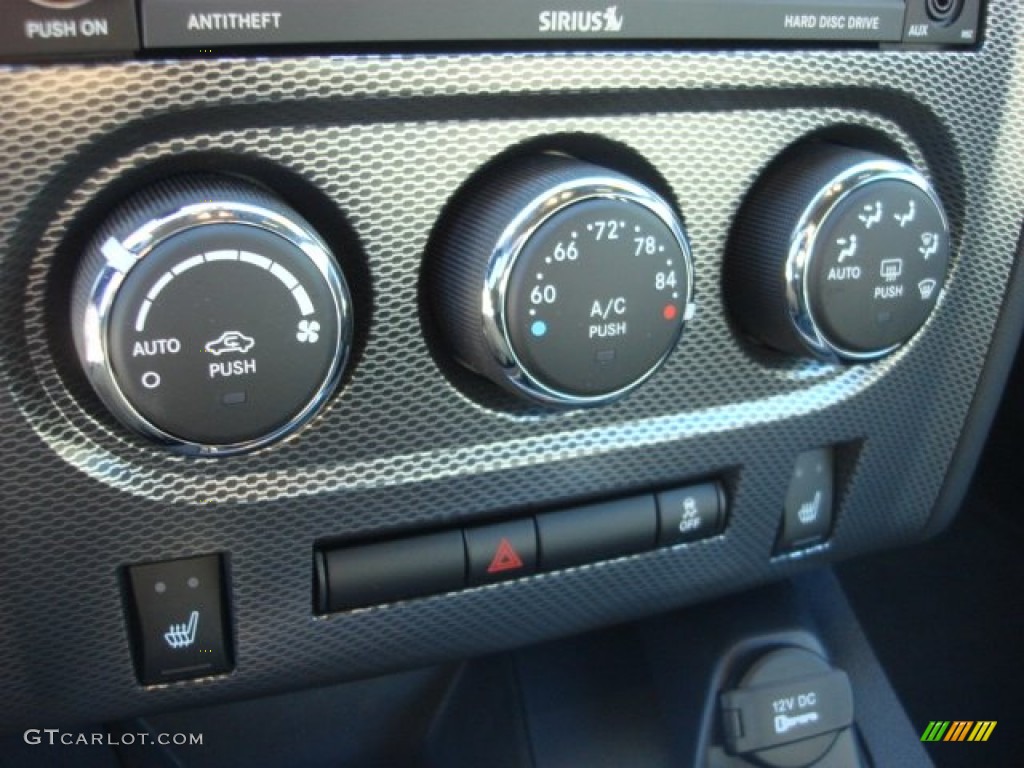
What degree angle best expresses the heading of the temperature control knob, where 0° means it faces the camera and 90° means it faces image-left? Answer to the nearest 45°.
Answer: approximately 315°

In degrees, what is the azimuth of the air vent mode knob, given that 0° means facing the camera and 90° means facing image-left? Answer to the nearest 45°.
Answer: approximately 315°
